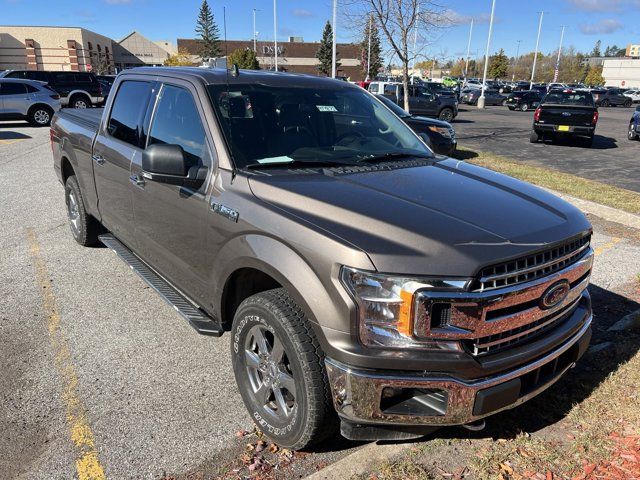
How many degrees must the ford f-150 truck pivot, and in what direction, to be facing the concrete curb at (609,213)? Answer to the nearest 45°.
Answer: approximately 90° to its left

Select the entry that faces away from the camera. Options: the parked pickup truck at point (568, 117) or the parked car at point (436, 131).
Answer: the parked pickup truck at point (568, 117)

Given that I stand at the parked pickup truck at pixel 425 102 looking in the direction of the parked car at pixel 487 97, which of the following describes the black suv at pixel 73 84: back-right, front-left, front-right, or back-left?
back-left

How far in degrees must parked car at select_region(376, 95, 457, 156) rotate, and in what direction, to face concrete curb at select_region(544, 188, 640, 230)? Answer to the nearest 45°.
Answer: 0° — it already faces it

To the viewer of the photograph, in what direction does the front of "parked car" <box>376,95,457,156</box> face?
facing the viewer and to the right of the viewer

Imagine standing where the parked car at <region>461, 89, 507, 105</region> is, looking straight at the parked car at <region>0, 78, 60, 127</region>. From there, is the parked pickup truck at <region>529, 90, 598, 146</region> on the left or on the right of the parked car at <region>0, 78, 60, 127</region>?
left

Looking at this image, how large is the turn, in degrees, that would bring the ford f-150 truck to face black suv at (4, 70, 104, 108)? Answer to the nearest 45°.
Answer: approximately 180°

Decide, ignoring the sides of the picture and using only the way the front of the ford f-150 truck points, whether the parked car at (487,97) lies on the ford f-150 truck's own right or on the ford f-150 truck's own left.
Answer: on the ford f-150 truck's own left

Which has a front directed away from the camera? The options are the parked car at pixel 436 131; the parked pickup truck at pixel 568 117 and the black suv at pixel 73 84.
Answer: the parked pickup truck at pixel 568 117

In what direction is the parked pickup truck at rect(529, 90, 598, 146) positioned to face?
away from the camera

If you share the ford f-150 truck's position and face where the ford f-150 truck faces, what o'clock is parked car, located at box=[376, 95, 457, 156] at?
The parked car is roughly at 8 o'clock from the ford f-150 truck.
